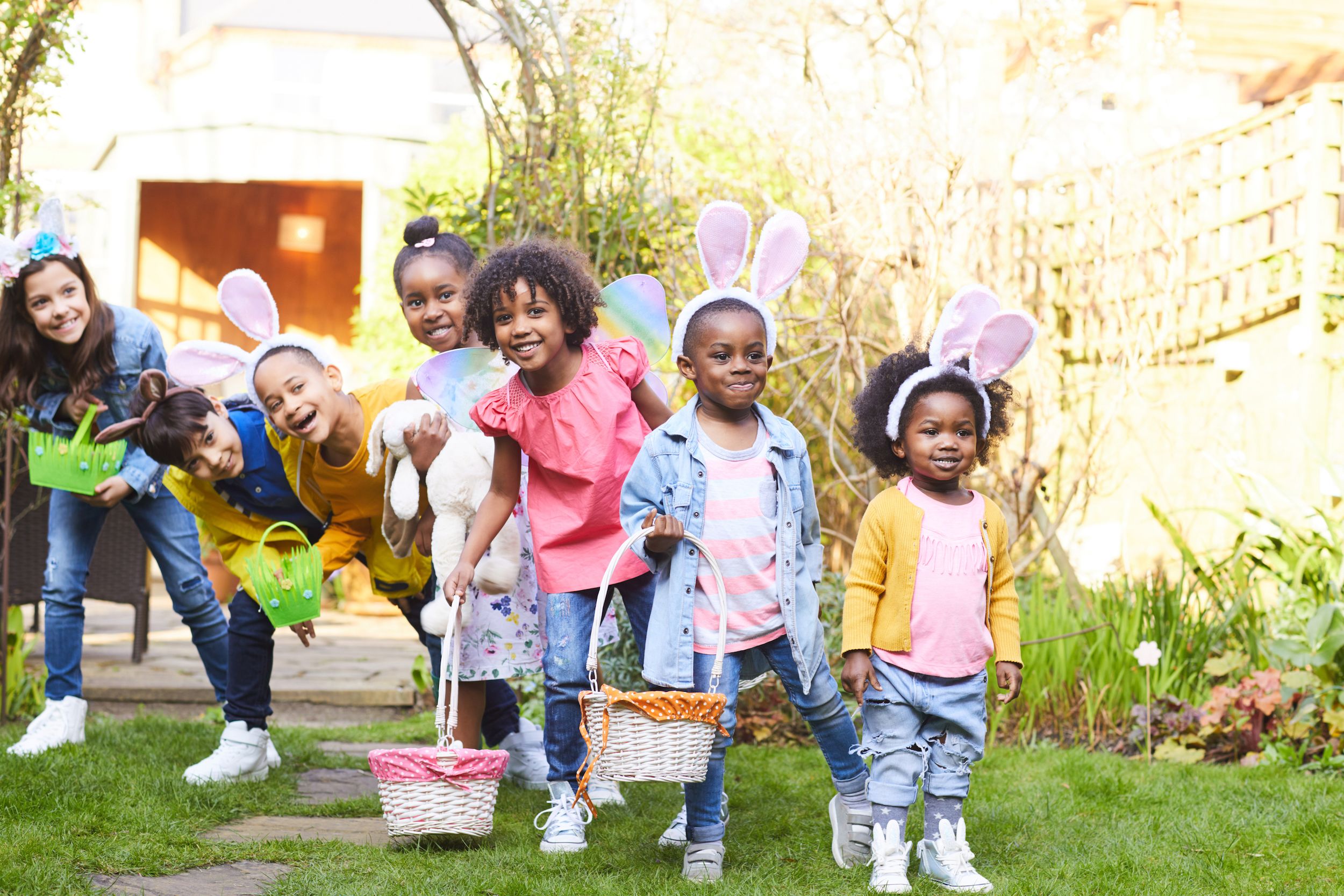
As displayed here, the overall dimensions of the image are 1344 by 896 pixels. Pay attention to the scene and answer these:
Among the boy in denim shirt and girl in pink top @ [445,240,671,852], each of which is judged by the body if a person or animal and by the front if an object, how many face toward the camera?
2

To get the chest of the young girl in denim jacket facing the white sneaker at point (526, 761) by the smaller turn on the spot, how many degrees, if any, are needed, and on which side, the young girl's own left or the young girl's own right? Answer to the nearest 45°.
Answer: approximately 90° to the young girl's own left

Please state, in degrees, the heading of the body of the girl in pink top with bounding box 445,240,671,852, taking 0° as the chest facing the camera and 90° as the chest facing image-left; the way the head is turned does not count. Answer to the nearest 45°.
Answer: approximately 0°

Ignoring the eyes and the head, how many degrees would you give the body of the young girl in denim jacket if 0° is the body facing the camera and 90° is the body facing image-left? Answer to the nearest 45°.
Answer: approximately 45°
